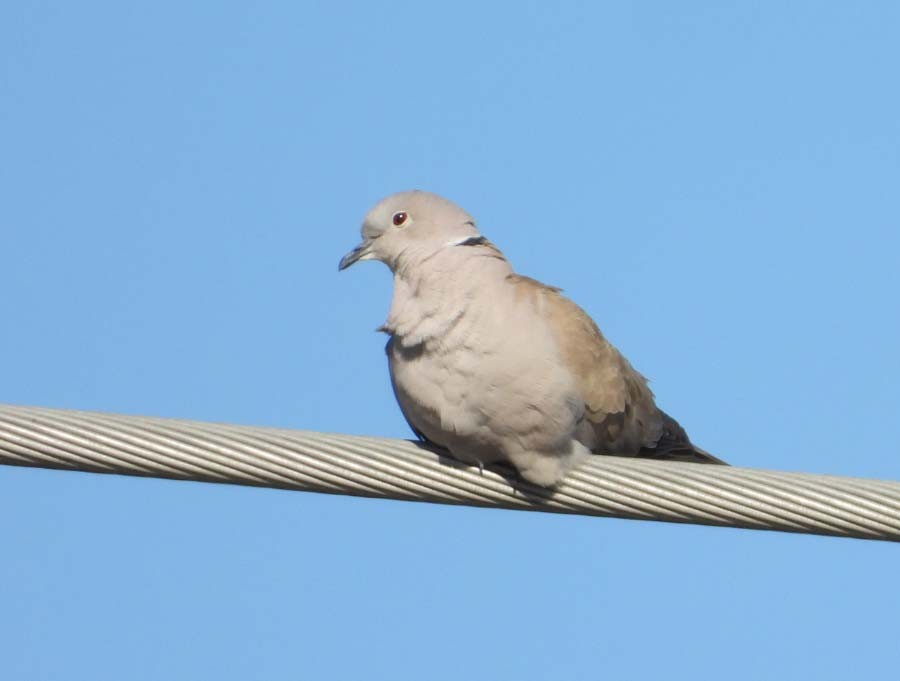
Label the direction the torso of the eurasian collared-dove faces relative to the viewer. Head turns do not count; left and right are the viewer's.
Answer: facing the viewer and to the left of the viewer
